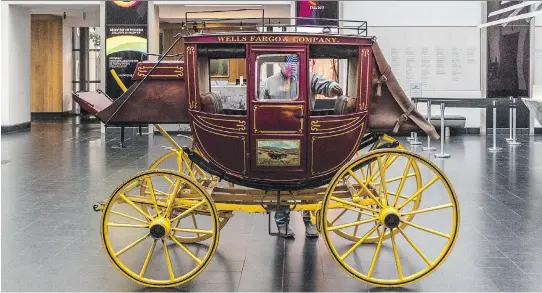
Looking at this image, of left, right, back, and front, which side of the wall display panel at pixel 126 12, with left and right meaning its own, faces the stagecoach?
front

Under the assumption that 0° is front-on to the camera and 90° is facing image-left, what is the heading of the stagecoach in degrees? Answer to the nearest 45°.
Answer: approximately 90°

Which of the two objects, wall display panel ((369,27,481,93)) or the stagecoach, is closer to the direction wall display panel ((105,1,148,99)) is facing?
the stagecoach

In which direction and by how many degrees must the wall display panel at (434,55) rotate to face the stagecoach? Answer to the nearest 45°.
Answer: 0° — it already faces it

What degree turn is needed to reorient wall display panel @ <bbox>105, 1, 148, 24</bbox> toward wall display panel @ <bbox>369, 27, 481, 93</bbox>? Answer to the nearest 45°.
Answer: approximately 90° to its left

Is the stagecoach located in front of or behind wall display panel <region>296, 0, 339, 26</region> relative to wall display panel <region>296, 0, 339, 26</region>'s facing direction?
in front

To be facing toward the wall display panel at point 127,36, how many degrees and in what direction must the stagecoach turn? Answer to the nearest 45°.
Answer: approximately 90° to its right

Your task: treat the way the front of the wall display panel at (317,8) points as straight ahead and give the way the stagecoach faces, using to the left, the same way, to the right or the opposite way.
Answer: to the right

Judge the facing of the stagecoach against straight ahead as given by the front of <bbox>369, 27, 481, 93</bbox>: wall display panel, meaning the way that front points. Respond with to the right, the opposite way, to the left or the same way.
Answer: to the right
